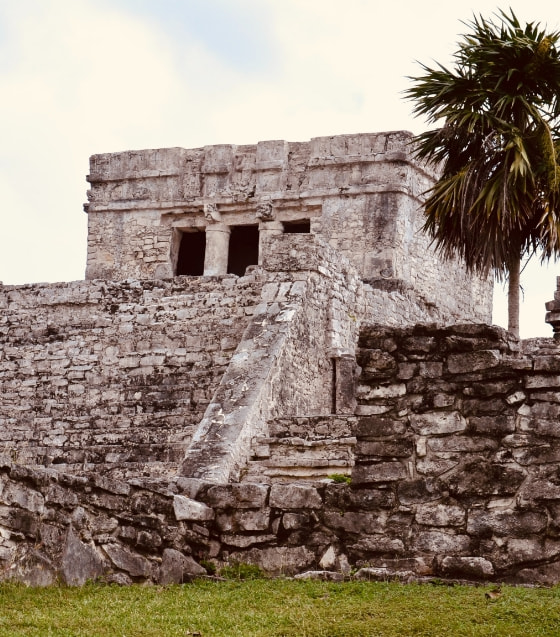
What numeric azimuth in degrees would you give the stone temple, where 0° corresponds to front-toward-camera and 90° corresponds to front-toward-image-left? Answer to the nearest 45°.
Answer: approximately 45°

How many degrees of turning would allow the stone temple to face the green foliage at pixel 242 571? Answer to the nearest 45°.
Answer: approximately 45° to its left

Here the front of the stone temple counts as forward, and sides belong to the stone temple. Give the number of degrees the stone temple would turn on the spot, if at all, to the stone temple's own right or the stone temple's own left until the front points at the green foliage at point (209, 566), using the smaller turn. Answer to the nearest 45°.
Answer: approximately 45° to the stone temple's own left
